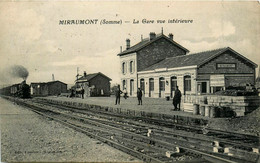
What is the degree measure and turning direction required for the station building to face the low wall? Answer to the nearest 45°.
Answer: approximately 45° to its left

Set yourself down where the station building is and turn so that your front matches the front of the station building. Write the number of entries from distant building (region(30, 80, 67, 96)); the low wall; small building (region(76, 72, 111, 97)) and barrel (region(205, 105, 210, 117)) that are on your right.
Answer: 2

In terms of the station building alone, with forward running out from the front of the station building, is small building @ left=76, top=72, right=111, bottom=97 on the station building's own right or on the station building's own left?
on the station building's own right

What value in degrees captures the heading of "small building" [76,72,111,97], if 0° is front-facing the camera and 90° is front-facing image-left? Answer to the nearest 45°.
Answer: approximately 45°

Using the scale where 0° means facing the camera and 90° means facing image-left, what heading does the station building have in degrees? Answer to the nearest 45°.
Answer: approximately 45°

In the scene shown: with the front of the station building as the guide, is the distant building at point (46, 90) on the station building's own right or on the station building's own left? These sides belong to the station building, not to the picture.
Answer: on the station building's own right
